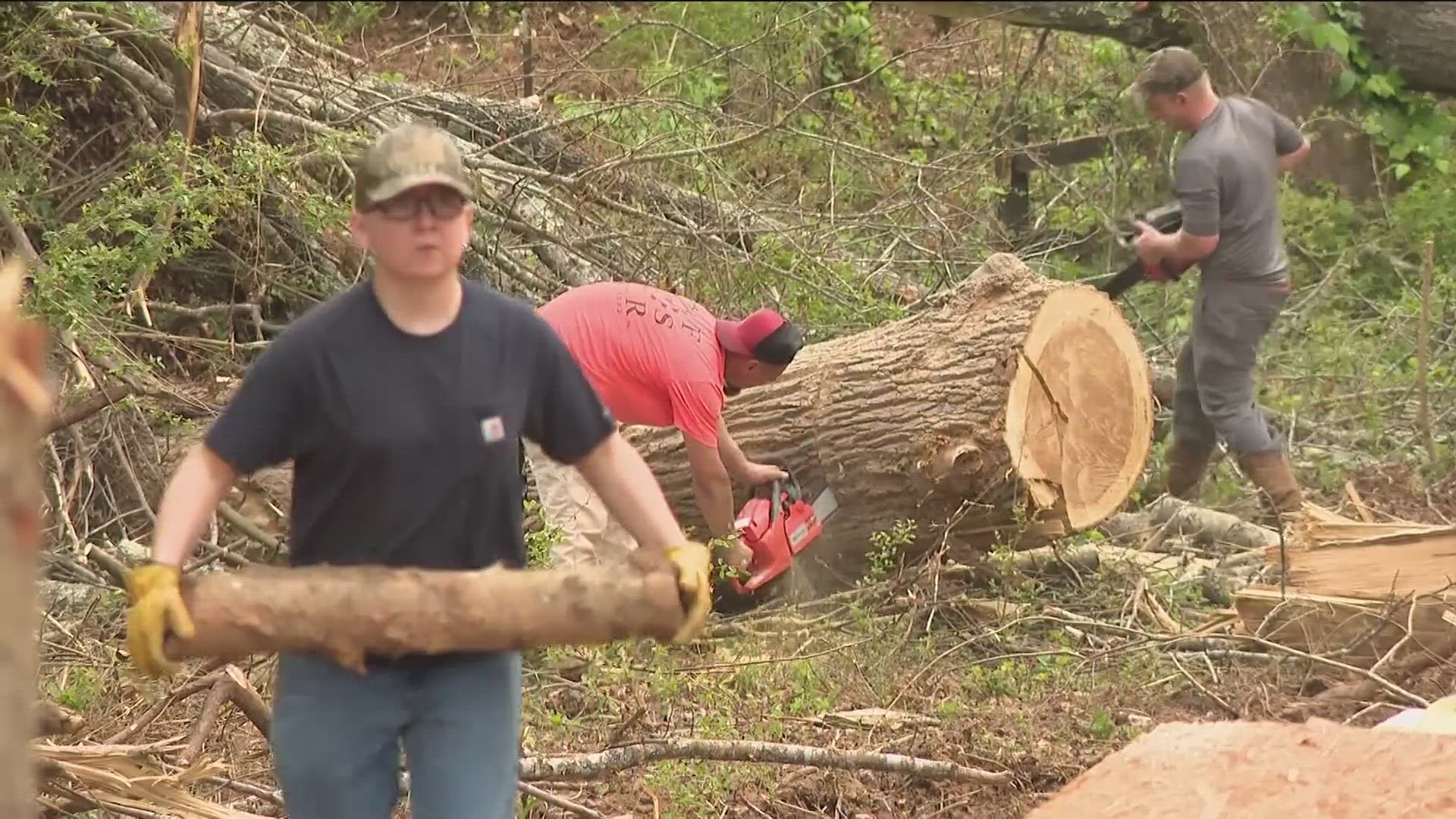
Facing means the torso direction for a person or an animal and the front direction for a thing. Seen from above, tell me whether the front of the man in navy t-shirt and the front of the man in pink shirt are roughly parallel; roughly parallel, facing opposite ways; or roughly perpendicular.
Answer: roughly perpendicular

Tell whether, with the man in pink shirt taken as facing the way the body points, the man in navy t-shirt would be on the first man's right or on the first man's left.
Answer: on the first man's right

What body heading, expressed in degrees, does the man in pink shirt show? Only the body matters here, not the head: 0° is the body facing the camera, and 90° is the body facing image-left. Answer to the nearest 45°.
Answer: approximately 270°

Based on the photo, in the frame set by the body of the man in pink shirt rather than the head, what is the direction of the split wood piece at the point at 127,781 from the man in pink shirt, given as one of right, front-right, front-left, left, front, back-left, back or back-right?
back-right

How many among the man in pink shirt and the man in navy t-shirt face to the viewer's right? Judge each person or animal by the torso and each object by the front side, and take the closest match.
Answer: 1

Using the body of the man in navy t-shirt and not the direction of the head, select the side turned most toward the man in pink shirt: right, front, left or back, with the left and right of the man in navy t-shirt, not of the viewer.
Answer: back

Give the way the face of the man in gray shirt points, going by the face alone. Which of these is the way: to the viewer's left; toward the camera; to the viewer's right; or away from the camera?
to the viewer's left

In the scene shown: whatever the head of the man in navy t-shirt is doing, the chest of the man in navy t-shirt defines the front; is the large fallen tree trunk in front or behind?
behind

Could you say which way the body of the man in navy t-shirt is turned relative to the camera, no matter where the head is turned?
toward the camera

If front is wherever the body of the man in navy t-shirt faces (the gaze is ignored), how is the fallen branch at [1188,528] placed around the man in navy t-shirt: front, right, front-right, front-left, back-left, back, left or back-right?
back-left

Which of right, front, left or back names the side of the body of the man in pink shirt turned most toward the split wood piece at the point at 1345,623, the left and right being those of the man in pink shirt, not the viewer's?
front
